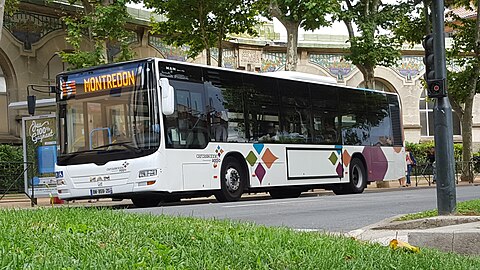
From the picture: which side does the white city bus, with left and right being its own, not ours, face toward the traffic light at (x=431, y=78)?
left

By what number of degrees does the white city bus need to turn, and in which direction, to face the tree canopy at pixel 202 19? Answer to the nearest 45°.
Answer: approximately 135° to its right

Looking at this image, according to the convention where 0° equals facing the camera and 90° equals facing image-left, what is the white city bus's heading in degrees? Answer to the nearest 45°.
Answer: approximately 45°

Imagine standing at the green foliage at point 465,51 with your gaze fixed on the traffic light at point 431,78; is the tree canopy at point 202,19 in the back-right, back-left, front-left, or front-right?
front-right

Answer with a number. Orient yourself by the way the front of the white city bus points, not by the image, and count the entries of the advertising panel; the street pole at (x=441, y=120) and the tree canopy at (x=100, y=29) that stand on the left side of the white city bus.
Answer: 1

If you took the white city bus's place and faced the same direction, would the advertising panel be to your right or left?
on your right

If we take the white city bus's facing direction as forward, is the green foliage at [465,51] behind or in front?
behind

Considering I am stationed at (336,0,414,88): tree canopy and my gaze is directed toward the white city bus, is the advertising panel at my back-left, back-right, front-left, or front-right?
front-right

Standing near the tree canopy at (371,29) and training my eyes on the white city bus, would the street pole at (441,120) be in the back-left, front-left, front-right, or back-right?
front-left

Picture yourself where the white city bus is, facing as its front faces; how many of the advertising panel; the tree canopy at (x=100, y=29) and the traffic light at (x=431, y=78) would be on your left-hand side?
1

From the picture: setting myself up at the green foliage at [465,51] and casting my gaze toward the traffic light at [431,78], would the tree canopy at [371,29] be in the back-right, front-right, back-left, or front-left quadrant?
front-right

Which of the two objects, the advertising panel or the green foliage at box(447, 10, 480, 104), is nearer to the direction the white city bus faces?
the advertising panel

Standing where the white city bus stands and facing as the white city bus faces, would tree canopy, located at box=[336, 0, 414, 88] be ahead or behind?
behind
